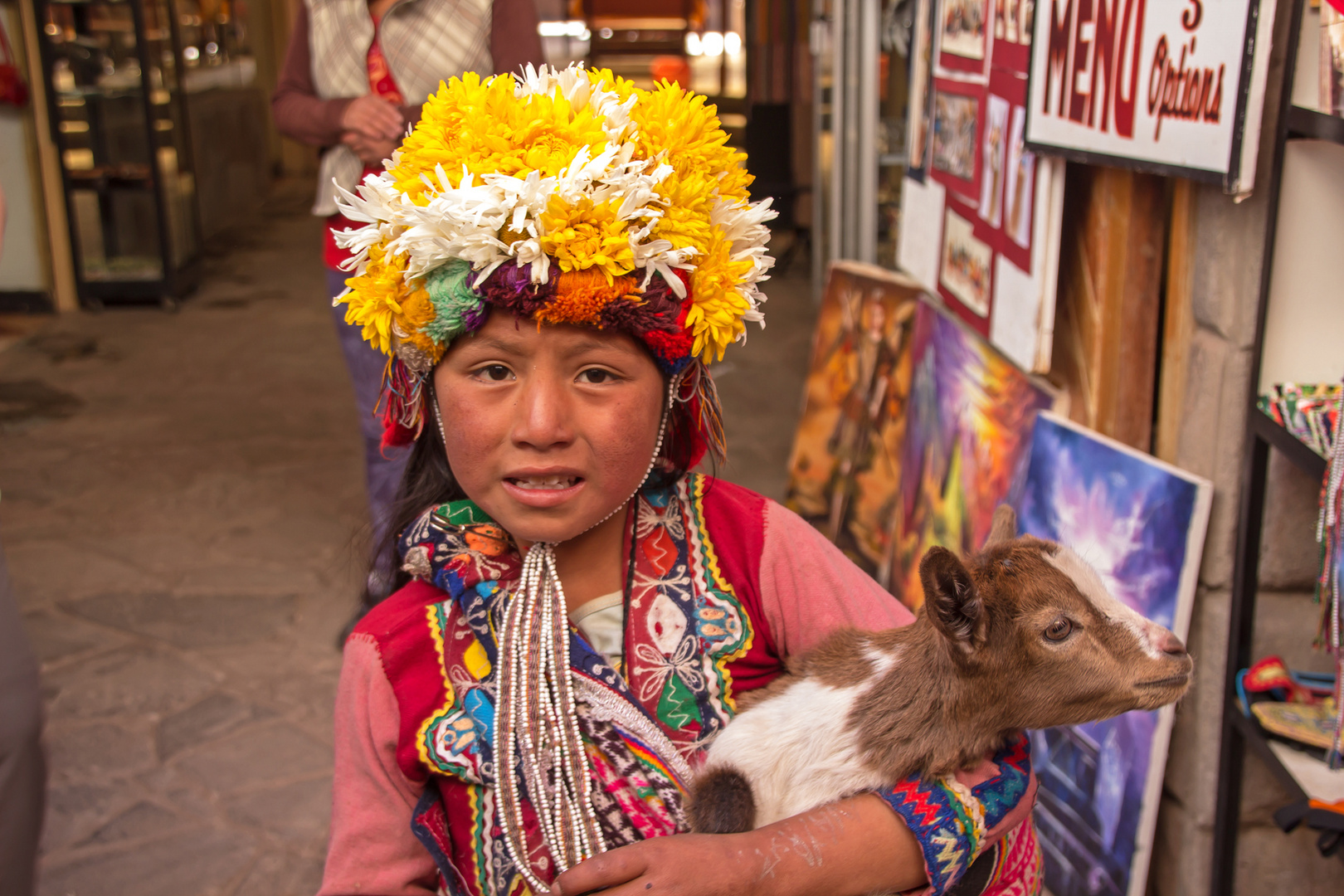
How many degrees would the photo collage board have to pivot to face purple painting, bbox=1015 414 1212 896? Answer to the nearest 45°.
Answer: approximately 45° to its left

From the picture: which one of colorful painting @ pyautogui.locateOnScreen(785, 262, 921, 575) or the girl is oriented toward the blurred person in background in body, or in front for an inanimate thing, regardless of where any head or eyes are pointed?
the colorful painting

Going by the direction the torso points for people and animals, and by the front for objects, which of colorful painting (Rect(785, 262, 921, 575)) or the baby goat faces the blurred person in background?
the colorful painting

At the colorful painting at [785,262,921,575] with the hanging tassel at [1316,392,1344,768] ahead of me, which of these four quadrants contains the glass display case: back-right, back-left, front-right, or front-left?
back-right

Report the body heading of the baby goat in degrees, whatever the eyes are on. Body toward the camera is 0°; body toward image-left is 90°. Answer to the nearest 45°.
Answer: approximately 270°

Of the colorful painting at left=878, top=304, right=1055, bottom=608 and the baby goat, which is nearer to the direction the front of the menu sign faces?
the baby goat

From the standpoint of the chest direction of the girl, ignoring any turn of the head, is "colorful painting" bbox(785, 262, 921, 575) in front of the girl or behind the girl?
behind

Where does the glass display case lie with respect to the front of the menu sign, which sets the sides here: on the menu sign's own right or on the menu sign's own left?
on the menu sign's own right
